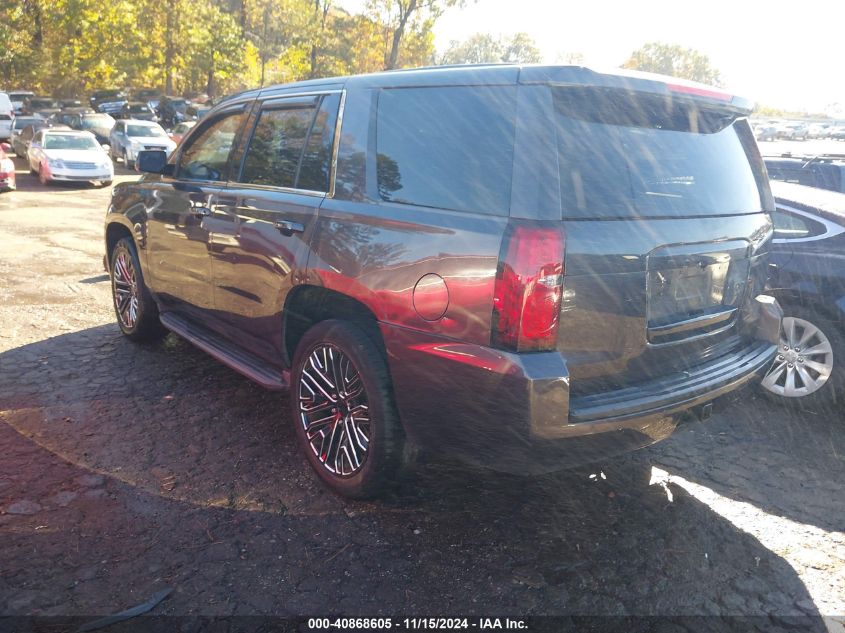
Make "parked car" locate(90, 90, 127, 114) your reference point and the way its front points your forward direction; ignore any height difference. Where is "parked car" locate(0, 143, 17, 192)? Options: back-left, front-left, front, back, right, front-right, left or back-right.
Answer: front-right

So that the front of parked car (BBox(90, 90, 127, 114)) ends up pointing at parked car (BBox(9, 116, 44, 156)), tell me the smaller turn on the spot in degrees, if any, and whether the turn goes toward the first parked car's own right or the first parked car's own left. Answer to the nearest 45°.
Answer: approximately 45° to the first parked car's own right

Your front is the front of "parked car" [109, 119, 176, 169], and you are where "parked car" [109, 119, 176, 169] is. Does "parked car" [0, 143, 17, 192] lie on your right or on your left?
on your right

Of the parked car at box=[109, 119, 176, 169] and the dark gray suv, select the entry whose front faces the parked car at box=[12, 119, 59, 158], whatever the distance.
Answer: the dark gray suv

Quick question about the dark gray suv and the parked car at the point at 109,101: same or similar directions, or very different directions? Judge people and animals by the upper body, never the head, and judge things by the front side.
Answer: very different directions

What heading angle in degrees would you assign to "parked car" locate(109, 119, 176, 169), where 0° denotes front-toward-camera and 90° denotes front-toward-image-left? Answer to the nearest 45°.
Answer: approximately 315°

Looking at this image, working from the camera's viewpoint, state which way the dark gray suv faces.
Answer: facing away from the viewer and to the left of the viewer

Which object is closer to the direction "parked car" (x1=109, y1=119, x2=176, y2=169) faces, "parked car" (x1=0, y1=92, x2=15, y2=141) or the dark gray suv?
the dark gray suv

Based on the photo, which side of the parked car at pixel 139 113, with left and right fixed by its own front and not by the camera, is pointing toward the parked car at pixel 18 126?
right
